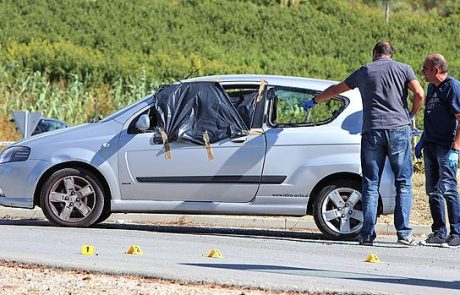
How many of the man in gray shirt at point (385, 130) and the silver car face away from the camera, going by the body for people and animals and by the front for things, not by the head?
1

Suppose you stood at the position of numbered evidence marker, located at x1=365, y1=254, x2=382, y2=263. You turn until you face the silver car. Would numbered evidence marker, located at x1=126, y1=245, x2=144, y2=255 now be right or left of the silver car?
left

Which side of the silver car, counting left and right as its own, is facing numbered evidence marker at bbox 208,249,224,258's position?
left

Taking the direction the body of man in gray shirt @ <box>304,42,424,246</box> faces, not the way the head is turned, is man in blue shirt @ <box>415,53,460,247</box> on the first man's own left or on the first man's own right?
on the first man's own right

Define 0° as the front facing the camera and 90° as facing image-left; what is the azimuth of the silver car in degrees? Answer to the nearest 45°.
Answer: approximately 90°

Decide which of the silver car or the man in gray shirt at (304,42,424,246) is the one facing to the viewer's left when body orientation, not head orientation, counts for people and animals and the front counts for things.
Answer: the silver car

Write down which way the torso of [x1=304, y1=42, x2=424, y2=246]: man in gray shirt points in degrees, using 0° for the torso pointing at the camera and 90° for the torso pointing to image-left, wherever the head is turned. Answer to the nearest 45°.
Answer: approximately 180°

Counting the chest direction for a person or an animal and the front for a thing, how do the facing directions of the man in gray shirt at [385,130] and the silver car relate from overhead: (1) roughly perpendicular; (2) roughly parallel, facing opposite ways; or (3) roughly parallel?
roughly perpendicular

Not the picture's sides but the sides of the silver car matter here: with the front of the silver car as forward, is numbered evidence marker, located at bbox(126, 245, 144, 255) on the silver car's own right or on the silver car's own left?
on the silver car's own left

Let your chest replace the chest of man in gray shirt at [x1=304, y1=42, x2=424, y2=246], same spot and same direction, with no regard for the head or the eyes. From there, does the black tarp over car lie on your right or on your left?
on your left

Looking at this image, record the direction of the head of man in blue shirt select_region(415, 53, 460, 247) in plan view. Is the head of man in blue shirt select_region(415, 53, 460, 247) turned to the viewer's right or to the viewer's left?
to the viewer's left
